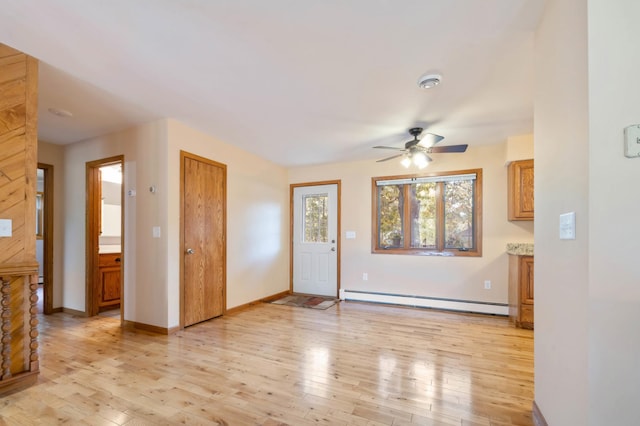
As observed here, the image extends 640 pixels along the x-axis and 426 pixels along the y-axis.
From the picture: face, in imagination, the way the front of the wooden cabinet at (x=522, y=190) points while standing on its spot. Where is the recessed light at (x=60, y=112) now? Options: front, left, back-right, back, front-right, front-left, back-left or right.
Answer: front-right

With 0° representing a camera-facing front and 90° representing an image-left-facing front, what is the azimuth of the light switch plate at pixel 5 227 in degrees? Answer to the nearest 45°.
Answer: approximately 0°

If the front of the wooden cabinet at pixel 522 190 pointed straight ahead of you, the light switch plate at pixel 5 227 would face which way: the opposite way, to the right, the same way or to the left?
to the left

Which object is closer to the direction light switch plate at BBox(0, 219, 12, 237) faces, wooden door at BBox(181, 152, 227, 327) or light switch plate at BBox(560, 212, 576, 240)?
the light switch plate

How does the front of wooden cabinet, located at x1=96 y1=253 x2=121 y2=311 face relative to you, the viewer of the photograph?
facing the viewer and to the right of the viewer

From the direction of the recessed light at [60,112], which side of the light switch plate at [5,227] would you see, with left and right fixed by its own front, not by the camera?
back

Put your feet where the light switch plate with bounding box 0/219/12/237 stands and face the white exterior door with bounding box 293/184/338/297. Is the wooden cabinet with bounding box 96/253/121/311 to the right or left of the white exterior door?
left

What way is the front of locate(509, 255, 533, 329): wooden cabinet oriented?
toward the camera
